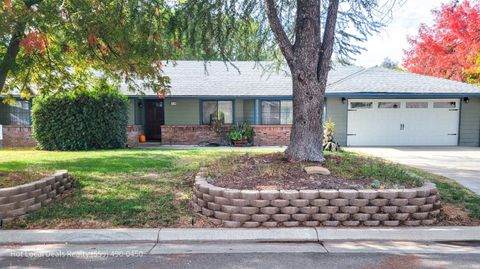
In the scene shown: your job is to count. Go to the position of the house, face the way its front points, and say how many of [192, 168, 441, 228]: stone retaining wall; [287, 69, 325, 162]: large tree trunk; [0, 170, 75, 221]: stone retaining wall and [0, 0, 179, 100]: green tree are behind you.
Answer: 0

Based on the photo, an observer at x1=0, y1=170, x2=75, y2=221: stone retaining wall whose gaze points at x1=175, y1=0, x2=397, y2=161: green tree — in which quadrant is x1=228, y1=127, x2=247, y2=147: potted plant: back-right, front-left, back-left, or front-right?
front-left

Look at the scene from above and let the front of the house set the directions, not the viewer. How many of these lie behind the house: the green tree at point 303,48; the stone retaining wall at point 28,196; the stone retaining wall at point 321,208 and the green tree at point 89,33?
0

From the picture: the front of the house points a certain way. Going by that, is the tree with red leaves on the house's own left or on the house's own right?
on the house's own left

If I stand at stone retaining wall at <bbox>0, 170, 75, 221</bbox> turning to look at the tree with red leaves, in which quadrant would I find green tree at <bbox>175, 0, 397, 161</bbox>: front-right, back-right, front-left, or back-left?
front-right

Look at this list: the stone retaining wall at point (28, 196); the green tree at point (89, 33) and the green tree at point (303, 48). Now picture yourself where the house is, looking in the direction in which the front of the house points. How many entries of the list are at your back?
0

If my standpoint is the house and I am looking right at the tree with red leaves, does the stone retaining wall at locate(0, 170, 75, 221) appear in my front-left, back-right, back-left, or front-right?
back-right

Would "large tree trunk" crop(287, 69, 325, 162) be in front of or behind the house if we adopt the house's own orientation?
in front

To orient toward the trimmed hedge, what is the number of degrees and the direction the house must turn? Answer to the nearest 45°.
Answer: approximately 90° to its right

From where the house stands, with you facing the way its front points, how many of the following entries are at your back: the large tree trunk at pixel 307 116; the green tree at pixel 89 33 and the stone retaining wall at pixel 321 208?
0

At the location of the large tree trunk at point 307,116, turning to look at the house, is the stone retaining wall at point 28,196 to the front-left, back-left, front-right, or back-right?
back-left

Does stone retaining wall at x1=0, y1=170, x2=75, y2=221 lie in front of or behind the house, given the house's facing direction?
in front

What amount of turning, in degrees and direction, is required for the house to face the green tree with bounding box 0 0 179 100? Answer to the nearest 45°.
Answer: approximately 45° to its right

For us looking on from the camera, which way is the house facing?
facing the viewer
